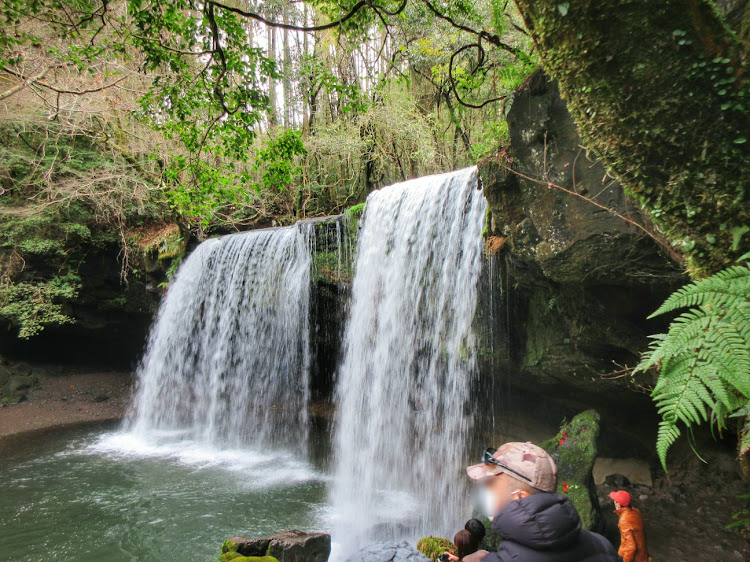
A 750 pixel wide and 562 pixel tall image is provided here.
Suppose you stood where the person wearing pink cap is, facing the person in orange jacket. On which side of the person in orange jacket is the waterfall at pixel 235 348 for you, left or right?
left

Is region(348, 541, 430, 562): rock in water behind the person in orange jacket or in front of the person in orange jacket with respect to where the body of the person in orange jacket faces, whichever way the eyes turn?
in front

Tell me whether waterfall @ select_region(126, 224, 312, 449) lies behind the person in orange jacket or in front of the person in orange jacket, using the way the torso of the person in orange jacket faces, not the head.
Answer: in front

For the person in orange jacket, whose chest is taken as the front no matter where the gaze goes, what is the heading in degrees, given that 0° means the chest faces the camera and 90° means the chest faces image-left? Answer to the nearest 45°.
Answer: approximately 90°

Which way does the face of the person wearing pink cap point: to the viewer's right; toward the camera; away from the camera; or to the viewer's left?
to the viewer's left

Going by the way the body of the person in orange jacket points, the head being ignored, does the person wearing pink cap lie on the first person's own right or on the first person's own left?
on the first person's own left

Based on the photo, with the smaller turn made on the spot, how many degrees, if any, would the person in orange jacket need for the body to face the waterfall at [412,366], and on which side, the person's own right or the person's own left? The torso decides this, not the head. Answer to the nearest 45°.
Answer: approximately 45° to the person's own right
